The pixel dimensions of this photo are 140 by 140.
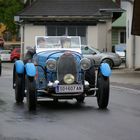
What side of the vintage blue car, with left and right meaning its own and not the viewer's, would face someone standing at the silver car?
back

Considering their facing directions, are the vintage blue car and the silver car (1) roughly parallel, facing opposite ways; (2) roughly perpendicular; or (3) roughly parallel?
roughly perpendicular

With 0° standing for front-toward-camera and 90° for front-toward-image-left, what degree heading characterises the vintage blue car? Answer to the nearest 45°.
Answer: approximately 0°
